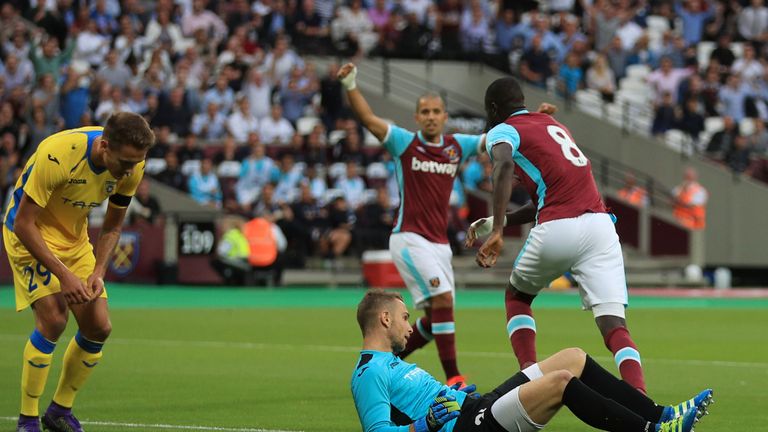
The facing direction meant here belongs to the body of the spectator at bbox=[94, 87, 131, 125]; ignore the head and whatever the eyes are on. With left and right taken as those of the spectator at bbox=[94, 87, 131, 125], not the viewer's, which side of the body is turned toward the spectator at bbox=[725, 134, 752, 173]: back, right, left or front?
left

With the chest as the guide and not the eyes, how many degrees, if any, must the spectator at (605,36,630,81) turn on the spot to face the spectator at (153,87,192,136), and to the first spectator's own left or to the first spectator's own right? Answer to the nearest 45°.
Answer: approximately 45° to the first spectator's own right

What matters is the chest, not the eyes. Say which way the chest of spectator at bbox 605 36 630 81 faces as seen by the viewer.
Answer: toward the camera

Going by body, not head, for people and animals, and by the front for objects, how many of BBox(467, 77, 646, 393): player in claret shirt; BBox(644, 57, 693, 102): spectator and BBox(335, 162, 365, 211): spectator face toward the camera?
2

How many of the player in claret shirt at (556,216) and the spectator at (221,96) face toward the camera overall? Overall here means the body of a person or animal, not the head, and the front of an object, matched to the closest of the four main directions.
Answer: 1

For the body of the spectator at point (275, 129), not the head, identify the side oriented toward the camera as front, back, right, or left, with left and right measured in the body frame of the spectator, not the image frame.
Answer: front

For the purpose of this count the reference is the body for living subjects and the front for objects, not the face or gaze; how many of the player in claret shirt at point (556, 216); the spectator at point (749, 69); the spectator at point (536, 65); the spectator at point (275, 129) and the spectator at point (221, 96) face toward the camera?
4

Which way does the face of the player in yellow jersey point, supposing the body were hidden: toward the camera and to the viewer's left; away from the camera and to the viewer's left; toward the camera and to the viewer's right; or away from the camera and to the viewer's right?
toward the camera and to the viewer's right

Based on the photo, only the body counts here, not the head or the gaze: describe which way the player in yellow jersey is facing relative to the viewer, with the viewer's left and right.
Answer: facing the viewer and to the right of the viewer

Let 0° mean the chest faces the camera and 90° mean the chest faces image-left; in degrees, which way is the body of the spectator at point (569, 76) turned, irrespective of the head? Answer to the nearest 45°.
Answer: approximately 45°
